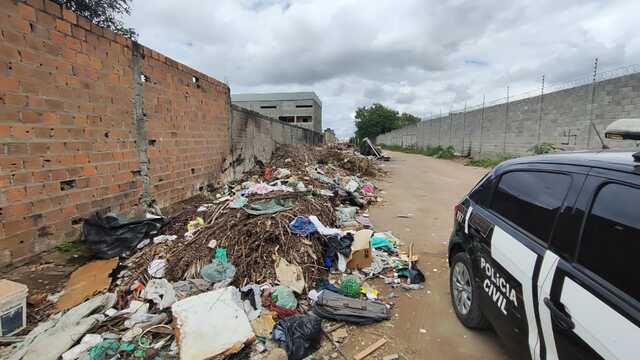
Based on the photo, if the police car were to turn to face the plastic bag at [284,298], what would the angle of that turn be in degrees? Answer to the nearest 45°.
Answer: approximately 135° to its right

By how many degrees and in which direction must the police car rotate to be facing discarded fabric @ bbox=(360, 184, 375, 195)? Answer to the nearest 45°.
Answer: approximately 180°

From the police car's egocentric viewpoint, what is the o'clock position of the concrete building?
The concrete building is roughly at 6 o'clock from the police car.

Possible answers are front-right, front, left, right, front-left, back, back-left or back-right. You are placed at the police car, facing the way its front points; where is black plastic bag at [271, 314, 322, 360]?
back-right

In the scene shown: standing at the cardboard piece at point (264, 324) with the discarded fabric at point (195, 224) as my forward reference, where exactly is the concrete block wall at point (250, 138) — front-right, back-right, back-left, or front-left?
front-right

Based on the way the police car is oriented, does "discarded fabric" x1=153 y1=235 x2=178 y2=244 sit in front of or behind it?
behind

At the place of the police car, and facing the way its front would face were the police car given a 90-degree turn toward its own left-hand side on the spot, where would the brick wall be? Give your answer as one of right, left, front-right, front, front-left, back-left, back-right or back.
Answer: back-left

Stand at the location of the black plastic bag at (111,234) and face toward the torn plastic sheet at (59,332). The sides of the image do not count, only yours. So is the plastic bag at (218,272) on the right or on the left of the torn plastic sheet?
left

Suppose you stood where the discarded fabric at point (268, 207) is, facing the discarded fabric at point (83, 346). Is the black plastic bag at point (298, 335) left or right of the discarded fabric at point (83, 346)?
left

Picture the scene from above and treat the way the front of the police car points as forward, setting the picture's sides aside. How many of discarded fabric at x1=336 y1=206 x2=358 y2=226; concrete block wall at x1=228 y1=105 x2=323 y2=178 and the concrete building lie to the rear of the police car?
3
